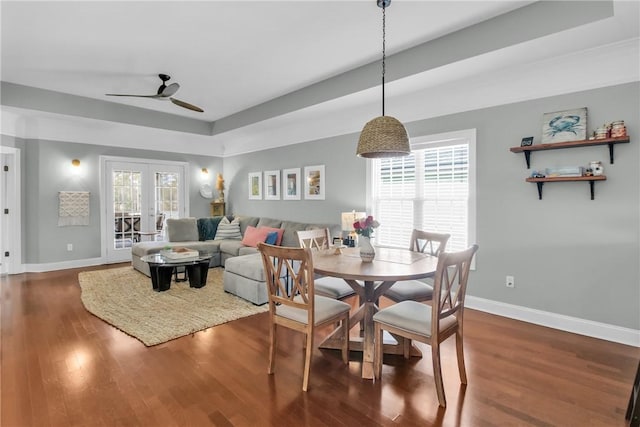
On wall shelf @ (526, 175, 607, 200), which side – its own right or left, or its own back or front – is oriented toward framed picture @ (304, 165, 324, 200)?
right

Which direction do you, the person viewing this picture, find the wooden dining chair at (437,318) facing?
facing away from the viewer and to the left of the viewer

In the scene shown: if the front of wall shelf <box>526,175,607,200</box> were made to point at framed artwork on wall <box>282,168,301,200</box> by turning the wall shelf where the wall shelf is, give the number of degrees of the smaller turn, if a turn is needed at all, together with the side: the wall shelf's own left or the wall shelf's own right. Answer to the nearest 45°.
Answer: approximately 90° to the wall shelf's own right

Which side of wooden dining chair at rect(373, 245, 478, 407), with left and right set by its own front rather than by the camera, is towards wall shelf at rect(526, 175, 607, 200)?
right

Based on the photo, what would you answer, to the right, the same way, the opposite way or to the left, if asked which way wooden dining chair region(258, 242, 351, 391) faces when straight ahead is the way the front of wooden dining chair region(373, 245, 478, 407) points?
to the right

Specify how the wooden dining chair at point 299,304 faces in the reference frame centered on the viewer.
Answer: facing away from the viewer and to the right of the viewer

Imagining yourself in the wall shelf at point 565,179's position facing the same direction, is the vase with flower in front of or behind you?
in front

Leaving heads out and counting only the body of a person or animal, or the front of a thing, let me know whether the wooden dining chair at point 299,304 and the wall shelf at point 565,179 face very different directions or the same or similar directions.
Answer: very different directions

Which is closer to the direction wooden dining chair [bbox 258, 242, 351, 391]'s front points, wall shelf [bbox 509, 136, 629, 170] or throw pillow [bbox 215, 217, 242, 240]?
the wall shelf

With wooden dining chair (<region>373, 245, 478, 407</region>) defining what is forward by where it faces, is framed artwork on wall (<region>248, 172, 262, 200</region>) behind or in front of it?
in front

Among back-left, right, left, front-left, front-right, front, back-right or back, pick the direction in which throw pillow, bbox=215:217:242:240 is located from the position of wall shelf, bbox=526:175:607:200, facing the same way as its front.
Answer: right

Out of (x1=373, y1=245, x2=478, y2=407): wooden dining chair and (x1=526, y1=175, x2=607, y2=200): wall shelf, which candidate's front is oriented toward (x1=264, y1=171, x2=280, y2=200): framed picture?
the wooden dining chair

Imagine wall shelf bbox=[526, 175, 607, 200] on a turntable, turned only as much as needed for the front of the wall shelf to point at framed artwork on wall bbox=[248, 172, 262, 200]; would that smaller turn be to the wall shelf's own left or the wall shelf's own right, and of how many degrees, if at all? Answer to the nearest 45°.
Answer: approximately 90° to the wall shelf's own right
